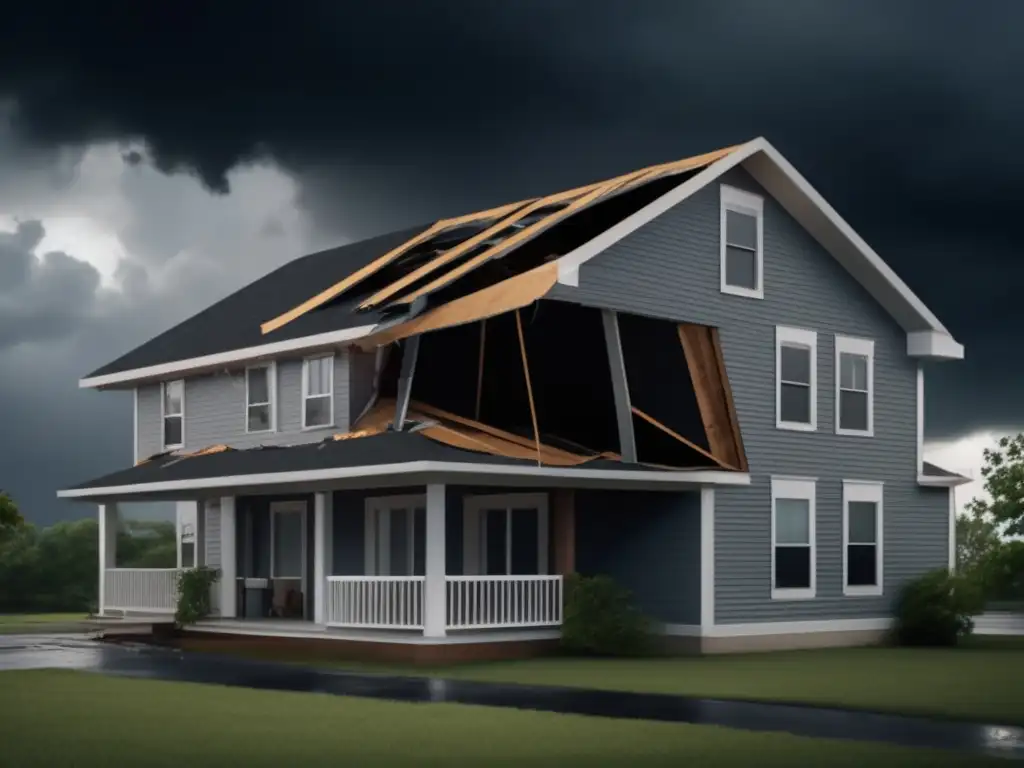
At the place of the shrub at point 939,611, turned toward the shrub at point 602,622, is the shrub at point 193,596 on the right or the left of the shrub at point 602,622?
right

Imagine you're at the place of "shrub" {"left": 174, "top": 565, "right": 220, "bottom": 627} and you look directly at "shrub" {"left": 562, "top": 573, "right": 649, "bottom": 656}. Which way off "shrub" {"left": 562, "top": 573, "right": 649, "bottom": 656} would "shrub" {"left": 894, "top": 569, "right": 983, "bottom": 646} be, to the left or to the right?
left

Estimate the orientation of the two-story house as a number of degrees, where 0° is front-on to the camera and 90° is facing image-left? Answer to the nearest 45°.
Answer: approximately 45°
